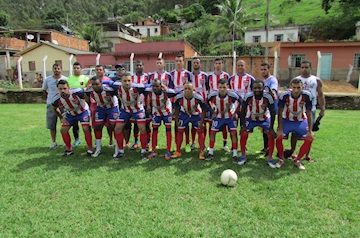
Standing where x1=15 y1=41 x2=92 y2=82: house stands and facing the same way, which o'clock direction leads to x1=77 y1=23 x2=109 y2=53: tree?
The tree is roughly at 7 o'clock from the house.

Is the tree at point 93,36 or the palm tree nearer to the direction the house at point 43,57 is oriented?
the palm tree

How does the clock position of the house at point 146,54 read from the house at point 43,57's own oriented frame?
the house at point 146,54 is roughly at 10 o'clock from the house at point 43,57.

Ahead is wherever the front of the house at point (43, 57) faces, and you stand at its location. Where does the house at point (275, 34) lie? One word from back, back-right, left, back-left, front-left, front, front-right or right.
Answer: left

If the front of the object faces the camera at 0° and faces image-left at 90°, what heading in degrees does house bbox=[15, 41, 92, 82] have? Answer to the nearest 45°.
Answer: approximately 0°

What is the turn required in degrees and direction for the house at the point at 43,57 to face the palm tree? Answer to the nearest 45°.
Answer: approximately 90° to its left
